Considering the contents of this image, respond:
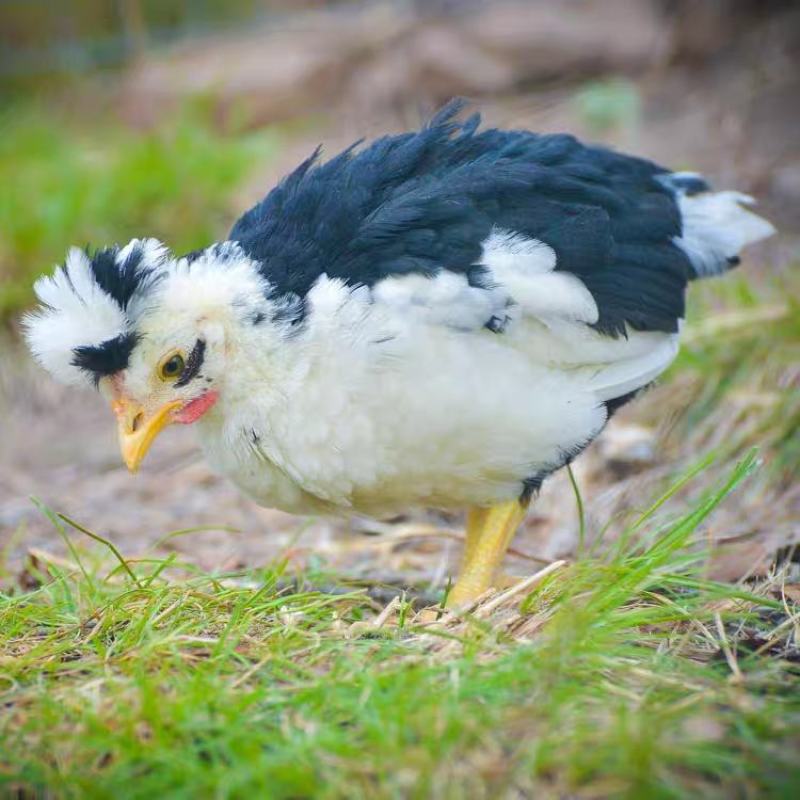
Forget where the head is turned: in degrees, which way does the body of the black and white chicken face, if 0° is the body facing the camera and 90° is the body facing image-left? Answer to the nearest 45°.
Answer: approximately 90°
